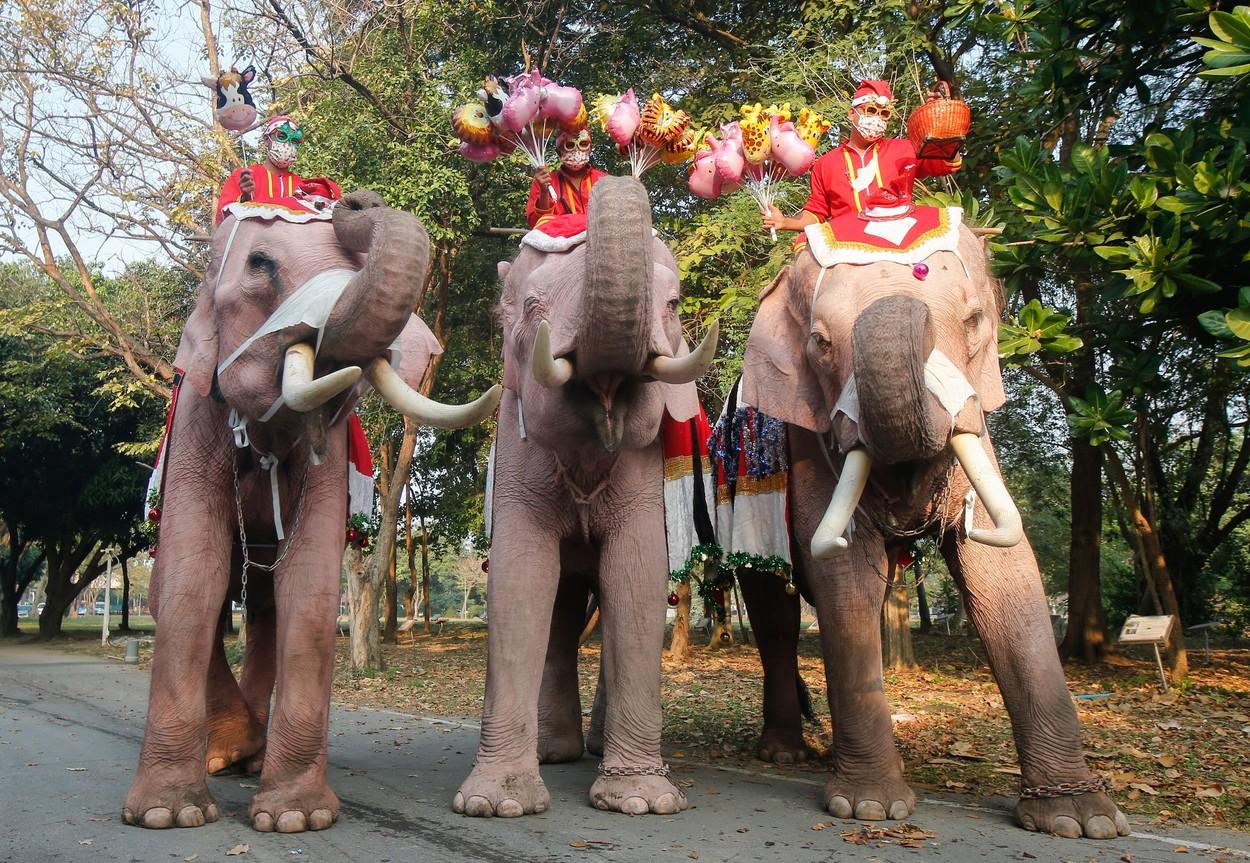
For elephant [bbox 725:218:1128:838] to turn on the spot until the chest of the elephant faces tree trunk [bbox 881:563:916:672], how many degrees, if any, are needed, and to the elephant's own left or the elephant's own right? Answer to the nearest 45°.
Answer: approximately 180°

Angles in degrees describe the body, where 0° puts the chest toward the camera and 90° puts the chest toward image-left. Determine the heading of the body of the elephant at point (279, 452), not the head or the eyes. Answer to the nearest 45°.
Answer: approximately 0°

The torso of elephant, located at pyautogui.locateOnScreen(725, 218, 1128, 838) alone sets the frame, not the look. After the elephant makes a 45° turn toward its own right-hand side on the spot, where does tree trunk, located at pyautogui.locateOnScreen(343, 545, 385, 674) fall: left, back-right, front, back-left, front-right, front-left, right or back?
right

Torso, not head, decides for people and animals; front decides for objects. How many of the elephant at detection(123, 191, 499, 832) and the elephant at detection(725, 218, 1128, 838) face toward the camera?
2

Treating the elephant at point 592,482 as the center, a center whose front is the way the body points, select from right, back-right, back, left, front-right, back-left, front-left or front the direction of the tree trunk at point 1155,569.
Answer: back-left

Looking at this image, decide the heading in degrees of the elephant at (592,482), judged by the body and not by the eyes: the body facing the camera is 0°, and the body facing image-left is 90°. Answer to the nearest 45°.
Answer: approximately 0°

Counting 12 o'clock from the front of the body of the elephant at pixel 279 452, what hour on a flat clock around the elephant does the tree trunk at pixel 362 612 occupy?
The tree trunk is roughly at 6 o'clock from the elephant.

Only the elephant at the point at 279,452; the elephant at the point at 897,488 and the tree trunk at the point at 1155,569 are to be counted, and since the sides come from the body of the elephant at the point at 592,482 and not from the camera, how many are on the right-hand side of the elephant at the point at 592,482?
1
